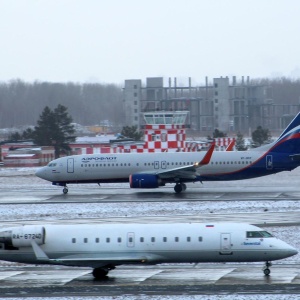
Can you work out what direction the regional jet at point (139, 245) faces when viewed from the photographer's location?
facing to the right of the viewer
